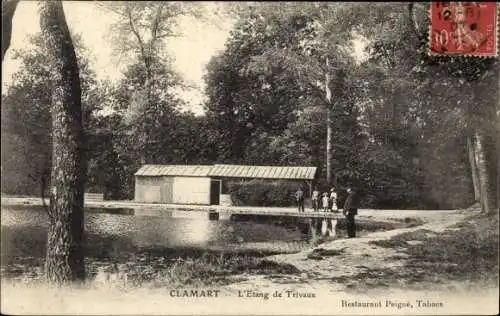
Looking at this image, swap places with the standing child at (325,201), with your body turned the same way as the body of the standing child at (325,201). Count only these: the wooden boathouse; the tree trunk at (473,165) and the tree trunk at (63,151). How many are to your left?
1

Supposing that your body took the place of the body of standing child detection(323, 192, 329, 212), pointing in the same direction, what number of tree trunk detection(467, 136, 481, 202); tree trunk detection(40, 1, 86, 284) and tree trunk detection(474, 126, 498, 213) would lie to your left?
2

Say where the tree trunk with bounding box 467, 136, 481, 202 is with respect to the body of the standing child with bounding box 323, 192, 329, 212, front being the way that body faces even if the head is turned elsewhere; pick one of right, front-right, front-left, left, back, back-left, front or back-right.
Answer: left

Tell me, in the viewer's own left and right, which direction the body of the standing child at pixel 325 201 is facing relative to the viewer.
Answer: facing the viewer

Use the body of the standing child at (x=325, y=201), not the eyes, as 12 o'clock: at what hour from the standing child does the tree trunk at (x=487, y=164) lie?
The tree trunk is roughly at 9 o'clock from the standing child.
